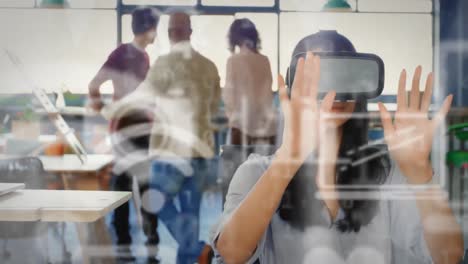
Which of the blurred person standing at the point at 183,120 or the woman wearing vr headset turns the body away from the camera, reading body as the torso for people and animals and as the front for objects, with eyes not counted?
the blurred person standing

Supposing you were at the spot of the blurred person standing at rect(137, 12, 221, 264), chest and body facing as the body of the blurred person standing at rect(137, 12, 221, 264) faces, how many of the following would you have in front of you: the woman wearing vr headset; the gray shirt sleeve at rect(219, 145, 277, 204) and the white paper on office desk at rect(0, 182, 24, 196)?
0

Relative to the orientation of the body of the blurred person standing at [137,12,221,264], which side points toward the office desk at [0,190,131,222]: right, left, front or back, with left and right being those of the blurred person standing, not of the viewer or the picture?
back

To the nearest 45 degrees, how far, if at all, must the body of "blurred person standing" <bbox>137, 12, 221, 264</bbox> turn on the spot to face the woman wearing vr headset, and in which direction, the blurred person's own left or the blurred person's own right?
approximately 180°

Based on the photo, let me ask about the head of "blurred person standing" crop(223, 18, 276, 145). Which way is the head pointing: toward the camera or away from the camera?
away from the camera

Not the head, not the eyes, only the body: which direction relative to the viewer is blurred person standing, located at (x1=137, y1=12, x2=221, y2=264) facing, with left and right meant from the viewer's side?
facing away from the viewer

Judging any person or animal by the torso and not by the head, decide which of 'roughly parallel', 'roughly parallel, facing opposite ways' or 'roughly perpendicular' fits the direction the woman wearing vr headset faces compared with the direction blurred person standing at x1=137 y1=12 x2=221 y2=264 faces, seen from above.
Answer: roughly parallel, facing opposite ways

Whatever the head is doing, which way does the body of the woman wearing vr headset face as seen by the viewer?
toward the camera

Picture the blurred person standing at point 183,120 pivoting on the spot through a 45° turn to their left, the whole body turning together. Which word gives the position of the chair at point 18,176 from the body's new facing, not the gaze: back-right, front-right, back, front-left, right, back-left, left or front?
left

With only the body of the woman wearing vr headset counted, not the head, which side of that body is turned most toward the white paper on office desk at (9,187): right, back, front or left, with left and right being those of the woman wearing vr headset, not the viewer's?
right

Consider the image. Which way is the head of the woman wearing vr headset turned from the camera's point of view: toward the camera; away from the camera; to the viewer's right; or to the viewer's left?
toward the camera

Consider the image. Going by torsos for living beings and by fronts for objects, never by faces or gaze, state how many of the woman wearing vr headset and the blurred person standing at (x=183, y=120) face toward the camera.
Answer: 1

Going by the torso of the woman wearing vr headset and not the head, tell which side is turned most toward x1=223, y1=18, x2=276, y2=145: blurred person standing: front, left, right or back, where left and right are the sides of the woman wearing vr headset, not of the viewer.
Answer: back
